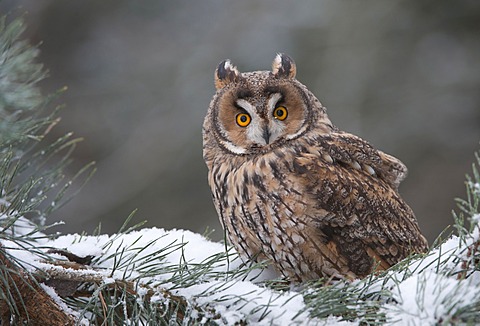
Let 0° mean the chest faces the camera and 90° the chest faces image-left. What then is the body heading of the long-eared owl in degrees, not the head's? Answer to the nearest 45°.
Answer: approximately 45°

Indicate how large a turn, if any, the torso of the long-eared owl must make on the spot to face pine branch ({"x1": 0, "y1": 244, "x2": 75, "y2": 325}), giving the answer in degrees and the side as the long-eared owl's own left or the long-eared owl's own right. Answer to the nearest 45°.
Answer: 0° — it already faces it
